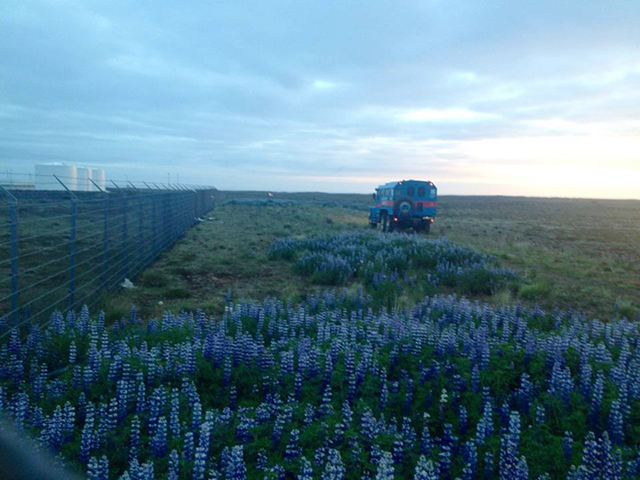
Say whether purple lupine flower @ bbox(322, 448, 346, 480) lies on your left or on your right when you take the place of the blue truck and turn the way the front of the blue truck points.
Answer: on your left

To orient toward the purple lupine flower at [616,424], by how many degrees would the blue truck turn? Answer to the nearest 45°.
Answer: approximately 135° to its left

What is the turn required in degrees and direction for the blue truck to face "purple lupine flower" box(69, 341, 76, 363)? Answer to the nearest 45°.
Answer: approximately 135° to its left

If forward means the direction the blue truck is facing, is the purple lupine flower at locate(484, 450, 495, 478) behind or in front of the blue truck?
behind

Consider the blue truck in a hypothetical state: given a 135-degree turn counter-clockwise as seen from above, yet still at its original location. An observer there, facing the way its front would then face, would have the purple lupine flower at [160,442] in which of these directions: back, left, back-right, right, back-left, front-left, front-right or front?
front

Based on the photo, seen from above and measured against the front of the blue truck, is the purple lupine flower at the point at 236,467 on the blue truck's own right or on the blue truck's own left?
on the blue truck's own left

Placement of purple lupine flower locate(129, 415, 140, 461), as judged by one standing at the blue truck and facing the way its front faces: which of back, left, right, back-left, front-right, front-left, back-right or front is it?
back-left

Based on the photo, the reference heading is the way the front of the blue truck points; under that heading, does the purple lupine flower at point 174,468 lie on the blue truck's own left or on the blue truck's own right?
on the blue truck's own left

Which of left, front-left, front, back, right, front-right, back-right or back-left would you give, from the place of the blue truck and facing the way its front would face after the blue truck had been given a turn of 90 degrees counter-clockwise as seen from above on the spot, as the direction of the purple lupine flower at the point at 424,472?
front-left

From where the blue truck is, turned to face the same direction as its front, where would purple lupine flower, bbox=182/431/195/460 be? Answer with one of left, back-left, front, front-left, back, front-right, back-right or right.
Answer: back-left

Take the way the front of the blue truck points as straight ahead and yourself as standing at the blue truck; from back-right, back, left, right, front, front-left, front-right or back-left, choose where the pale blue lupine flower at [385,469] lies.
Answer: back-left

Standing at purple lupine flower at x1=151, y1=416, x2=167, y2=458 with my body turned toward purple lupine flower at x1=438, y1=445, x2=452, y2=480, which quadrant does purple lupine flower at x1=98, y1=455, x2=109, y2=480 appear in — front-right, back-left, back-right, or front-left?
back-right

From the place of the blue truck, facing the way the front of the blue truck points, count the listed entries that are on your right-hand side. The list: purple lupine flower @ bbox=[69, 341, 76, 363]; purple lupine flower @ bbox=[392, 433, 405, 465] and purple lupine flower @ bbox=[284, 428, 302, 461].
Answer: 0

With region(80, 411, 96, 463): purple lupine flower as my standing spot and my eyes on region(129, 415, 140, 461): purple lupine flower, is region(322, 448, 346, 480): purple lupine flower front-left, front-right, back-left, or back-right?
front-right

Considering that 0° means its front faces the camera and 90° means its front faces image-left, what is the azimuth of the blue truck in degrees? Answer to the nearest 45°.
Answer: approximately 135°
